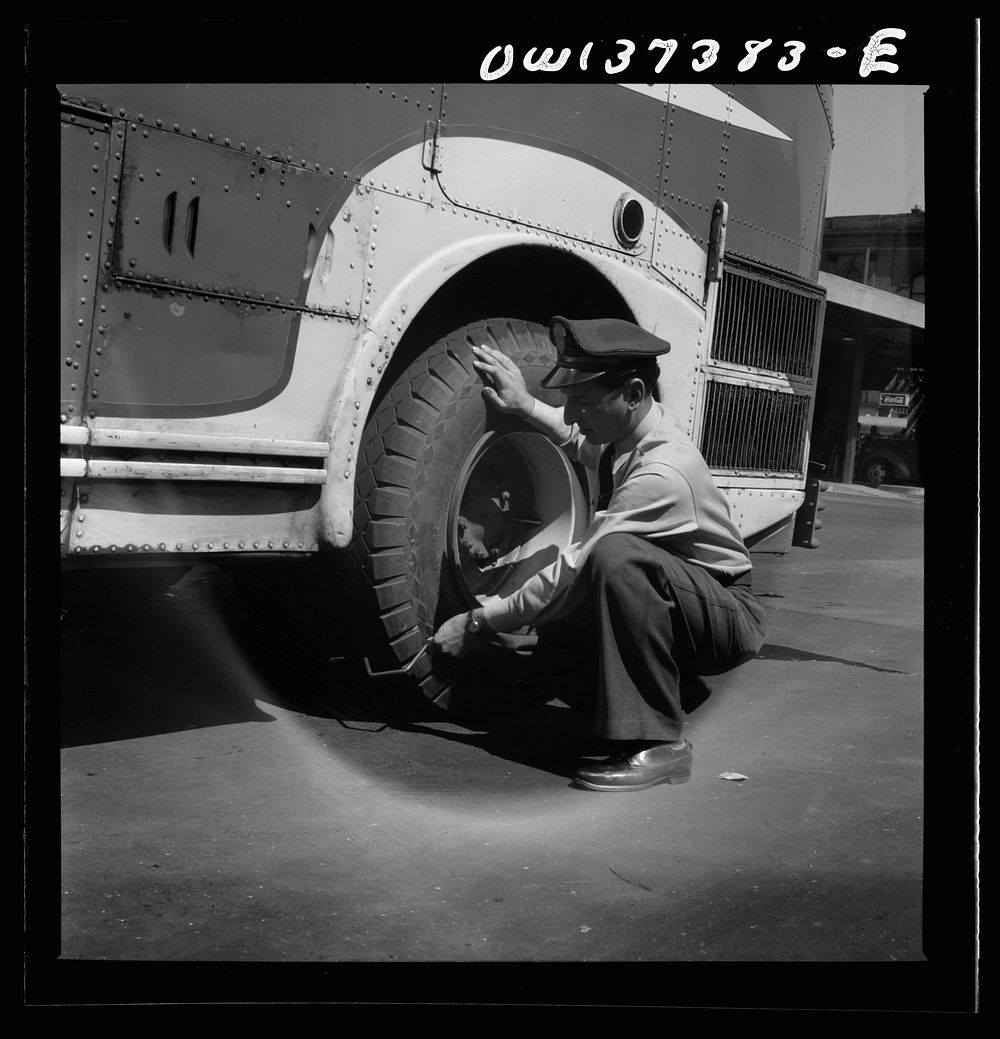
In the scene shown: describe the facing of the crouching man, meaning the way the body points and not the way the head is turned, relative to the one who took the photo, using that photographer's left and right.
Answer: facing to the left of the viewer

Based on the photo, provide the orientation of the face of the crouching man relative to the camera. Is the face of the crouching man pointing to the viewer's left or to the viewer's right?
to the viewer's left
